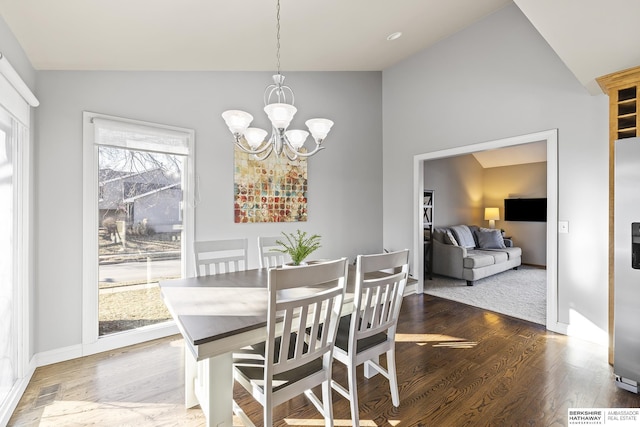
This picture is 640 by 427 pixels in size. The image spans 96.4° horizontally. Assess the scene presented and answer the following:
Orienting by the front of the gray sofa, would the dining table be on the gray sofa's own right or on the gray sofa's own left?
on the gray sofa's own right

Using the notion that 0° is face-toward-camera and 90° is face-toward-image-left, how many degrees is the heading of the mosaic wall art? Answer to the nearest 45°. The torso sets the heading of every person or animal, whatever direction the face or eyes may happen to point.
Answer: approximately 0°

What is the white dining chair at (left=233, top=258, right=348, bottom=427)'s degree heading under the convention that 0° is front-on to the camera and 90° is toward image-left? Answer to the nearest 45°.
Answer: approximately 135°

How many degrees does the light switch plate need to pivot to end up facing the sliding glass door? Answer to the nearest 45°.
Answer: approximately 45° to its right

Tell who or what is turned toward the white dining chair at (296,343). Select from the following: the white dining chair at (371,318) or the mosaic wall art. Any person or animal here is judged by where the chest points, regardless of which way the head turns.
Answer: the mosaic wall art

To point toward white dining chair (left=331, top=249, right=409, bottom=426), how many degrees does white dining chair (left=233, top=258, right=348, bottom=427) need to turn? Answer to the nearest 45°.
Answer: approximately 90° to its right

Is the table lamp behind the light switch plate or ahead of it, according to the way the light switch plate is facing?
behind

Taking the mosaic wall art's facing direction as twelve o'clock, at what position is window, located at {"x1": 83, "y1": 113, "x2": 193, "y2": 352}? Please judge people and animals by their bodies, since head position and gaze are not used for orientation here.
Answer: The window is roughly at 2 o'clock from the mosaic wall art.
